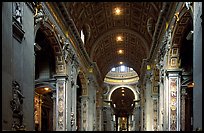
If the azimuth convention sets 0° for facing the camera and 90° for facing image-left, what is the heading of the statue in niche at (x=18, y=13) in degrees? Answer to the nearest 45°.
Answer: approximately 315°

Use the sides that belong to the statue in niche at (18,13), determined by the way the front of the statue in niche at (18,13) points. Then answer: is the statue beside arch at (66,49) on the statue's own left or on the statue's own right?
on the statue's own left
